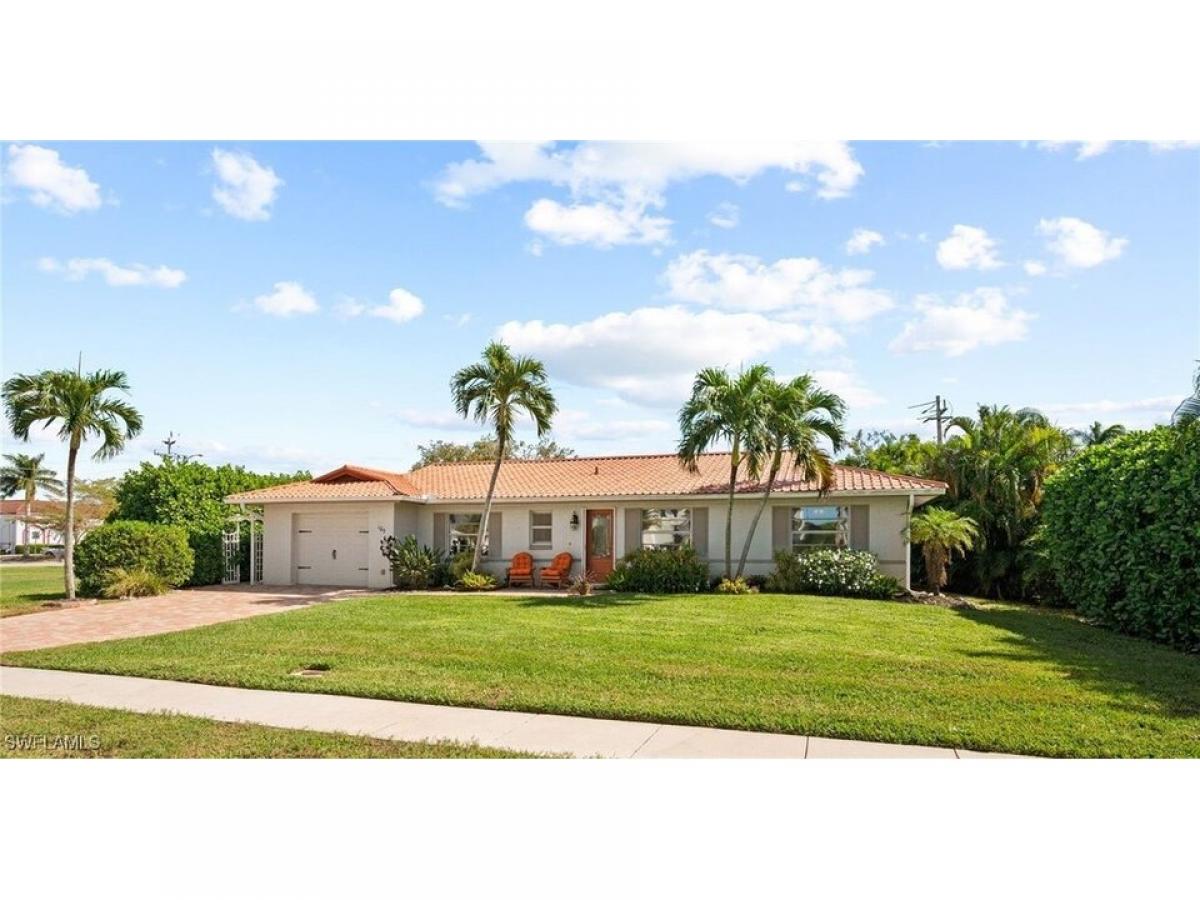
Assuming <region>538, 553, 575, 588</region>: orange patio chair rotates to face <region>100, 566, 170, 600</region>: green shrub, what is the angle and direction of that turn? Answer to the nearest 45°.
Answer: approximately 45° to its right

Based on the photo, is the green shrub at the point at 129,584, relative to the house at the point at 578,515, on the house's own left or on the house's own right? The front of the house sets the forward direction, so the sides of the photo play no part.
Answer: on the house's own right

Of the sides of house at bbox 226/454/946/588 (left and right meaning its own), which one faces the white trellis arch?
right

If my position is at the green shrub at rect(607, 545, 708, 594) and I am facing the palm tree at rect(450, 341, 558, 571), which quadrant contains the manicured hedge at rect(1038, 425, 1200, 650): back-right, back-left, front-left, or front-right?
back-left

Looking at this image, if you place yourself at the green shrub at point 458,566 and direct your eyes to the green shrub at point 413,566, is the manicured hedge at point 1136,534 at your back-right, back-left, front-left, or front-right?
back-left

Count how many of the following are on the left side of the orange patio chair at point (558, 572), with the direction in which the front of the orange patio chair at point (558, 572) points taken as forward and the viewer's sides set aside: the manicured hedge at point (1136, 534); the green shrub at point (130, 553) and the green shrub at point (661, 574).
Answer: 2

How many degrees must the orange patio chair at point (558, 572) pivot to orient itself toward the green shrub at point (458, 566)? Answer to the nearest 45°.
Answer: approximately 45° to its right

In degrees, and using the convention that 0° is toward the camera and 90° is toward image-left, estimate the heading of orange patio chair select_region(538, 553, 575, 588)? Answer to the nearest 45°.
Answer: approximately 45°

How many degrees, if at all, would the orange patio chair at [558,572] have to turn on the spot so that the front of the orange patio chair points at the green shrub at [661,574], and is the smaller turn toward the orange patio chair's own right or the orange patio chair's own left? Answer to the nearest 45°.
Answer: approximately 90° to the orange patio chair's own left

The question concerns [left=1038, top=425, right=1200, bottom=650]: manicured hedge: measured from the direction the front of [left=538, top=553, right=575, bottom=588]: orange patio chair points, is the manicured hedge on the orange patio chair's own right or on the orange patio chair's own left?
on the orange patio chair's own left

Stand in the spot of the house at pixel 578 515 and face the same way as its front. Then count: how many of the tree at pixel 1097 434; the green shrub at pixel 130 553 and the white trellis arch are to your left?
1
